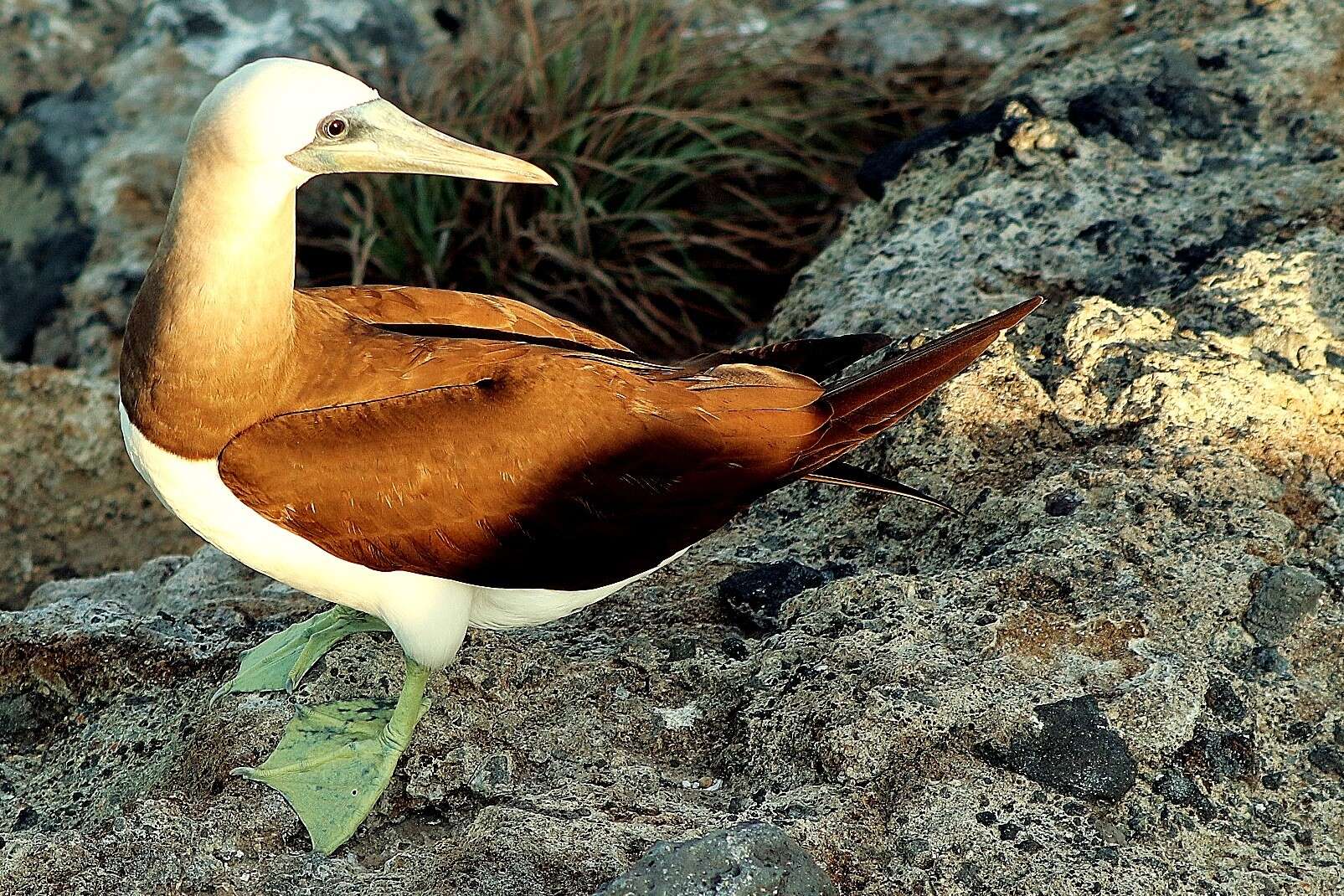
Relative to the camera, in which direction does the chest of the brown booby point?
to the viewer's left

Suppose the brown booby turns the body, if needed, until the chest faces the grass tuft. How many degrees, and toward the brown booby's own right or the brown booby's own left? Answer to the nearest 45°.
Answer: approximately 90° to the brown booby's own right
